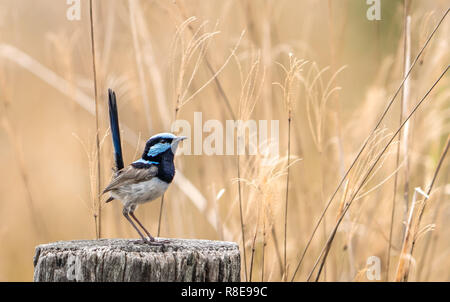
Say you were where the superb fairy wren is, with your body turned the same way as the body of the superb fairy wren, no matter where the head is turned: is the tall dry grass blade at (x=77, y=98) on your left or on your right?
on your left

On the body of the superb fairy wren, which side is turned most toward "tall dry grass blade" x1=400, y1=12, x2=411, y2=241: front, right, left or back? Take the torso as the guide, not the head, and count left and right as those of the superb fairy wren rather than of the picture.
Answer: front

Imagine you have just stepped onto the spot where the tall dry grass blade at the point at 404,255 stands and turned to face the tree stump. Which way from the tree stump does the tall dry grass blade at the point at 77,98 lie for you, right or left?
right

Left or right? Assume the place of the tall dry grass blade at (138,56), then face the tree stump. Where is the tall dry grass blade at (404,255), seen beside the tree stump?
left

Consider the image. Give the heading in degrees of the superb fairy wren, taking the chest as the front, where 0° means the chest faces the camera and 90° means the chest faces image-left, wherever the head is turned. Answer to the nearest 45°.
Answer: approximately 270°

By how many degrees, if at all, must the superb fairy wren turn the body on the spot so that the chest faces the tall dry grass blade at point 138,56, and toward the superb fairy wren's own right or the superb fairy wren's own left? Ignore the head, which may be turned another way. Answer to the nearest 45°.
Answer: approximately 90° to the superb fairy wren's own left

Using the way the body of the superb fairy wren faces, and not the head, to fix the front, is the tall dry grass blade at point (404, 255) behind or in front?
in front
